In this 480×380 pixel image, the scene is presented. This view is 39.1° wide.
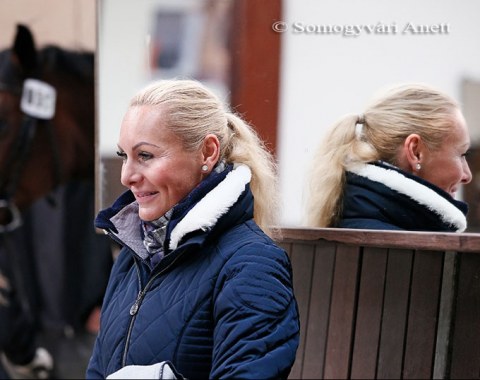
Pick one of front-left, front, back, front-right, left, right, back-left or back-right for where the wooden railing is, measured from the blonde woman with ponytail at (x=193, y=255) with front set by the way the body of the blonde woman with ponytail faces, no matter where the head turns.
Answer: back

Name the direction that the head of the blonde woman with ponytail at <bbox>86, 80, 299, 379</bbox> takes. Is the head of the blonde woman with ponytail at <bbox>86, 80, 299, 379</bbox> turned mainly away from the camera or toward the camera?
toward the camera
